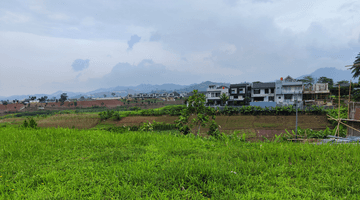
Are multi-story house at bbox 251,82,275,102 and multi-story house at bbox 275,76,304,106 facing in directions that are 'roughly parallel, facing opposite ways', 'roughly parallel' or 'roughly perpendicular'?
roughly parallel

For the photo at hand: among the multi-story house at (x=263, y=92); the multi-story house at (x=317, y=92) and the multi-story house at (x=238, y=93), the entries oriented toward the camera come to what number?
3

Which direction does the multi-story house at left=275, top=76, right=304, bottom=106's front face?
toward the camera

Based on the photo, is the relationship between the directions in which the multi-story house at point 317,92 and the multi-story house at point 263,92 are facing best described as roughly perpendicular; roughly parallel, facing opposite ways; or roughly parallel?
roughly parallel

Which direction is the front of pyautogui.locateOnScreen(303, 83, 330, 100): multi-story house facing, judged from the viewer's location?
facing the viewer

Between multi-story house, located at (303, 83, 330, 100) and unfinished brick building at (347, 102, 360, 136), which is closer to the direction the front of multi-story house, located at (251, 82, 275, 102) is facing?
the unfinished brick building

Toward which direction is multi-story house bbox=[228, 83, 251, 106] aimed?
toward the camera

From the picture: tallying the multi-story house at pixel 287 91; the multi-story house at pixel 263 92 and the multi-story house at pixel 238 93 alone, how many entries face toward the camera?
3

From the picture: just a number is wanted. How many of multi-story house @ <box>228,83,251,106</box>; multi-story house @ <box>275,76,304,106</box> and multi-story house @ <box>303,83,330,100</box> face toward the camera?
3

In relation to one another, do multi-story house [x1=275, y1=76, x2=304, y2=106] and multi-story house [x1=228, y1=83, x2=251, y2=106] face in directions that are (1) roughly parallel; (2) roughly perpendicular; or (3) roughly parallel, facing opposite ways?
roughly parallel

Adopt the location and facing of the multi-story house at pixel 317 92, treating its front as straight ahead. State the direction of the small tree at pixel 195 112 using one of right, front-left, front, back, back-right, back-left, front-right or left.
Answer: front

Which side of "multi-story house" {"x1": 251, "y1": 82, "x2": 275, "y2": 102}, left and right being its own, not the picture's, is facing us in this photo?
front

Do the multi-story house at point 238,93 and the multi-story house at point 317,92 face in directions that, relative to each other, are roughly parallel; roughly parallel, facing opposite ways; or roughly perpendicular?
roughly parallel

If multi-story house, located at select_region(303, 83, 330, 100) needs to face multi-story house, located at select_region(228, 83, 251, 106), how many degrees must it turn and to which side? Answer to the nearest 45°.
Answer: approximately 90° to its right
